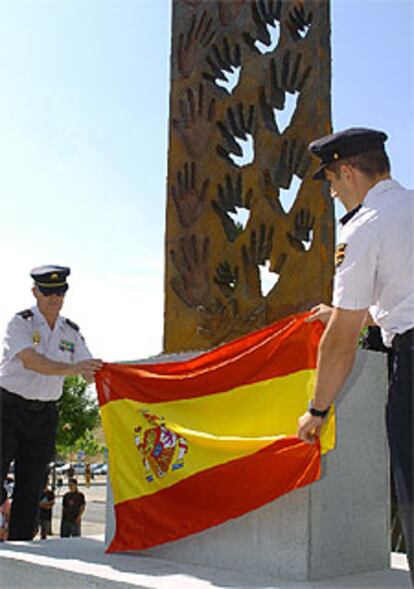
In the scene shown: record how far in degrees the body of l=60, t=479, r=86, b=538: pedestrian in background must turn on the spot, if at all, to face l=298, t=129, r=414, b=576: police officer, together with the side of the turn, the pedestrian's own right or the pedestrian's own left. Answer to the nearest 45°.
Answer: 0° — they already face them

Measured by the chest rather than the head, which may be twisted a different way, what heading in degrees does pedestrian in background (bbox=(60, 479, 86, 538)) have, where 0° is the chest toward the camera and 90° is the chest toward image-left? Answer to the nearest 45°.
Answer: approximately 0°

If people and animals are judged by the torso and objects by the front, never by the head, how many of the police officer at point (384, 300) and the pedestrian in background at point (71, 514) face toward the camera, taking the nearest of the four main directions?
1

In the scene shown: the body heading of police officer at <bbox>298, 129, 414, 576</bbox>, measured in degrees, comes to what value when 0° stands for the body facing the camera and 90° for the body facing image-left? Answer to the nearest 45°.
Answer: approximately 135°

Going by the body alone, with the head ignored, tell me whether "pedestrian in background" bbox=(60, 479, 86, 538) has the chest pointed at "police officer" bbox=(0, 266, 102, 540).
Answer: yes

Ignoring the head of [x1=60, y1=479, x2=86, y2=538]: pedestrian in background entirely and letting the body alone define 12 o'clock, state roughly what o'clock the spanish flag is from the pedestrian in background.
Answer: The spanish flag is roughly at 12 o'clock from the pedestrian in background.

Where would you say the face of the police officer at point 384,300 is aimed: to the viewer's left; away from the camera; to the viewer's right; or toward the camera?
to the viewer's left

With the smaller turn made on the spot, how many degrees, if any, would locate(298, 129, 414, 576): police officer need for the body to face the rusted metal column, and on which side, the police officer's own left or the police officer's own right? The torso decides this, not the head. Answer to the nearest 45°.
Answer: approximately 45° to the police officer's own right
